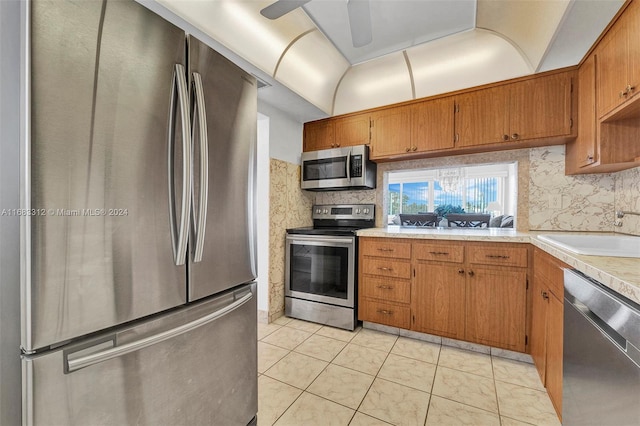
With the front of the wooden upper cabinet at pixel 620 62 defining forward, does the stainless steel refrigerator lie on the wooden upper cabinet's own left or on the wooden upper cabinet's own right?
on the wooden upper cabinet's own left

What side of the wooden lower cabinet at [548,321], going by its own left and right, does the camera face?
left

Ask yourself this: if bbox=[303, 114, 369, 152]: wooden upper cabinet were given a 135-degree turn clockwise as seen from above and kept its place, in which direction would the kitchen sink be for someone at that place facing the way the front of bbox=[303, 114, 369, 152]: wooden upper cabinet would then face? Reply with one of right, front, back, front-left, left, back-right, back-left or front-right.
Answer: back-right

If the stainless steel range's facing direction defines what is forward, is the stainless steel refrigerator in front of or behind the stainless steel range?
in front

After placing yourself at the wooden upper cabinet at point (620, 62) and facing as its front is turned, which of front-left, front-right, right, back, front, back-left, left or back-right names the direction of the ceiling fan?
front-left

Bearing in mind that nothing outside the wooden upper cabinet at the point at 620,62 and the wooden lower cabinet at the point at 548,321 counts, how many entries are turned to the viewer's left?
2

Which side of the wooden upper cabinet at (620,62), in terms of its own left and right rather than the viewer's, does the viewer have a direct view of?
left

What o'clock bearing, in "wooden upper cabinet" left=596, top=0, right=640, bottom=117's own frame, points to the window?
The window is roughly at 2 o'clock from the wooden upper cabinet.

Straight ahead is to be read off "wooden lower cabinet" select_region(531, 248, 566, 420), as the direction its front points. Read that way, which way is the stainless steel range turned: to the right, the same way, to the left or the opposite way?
to the left

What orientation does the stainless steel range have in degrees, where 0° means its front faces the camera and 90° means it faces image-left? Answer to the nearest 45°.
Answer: approximately 45°

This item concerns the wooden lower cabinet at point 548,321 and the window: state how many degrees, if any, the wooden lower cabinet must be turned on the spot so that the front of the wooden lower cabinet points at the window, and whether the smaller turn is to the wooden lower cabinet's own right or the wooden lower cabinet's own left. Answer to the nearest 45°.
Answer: approximately 90° to the wooden lower cabinet's own right

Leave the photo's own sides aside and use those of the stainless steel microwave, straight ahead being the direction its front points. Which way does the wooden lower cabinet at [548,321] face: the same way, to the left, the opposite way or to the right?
to the right
